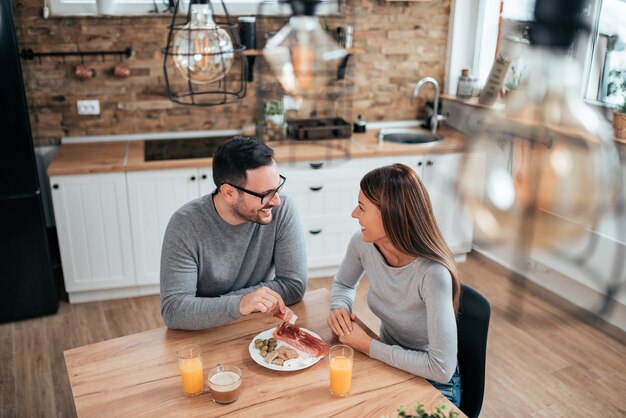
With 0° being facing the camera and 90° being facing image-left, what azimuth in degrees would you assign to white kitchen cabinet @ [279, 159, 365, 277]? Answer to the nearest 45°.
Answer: approximately 0°

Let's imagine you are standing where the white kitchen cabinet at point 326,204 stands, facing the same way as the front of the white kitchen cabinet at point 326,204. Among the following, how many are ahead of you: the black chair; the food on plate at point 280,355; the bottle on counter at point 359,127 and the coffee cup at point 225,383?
3

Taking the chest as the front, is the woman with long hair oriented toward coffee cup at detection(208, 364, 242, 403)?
yes

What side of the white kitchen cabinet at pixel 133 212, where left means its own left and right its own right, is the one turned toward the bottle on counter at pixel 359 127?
left

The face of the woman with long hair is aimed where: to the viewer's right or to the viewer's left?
to the viewer's left

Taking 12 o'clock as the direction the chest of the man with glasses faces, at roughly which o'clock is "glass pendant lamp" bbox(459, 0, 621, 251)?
The glass pendant lamp is roughly at 1 o'clock from the man with glasses.

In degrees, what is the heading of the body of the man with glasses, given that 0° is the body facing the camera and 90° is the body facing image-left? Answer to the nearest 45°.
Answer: approximately 315°
